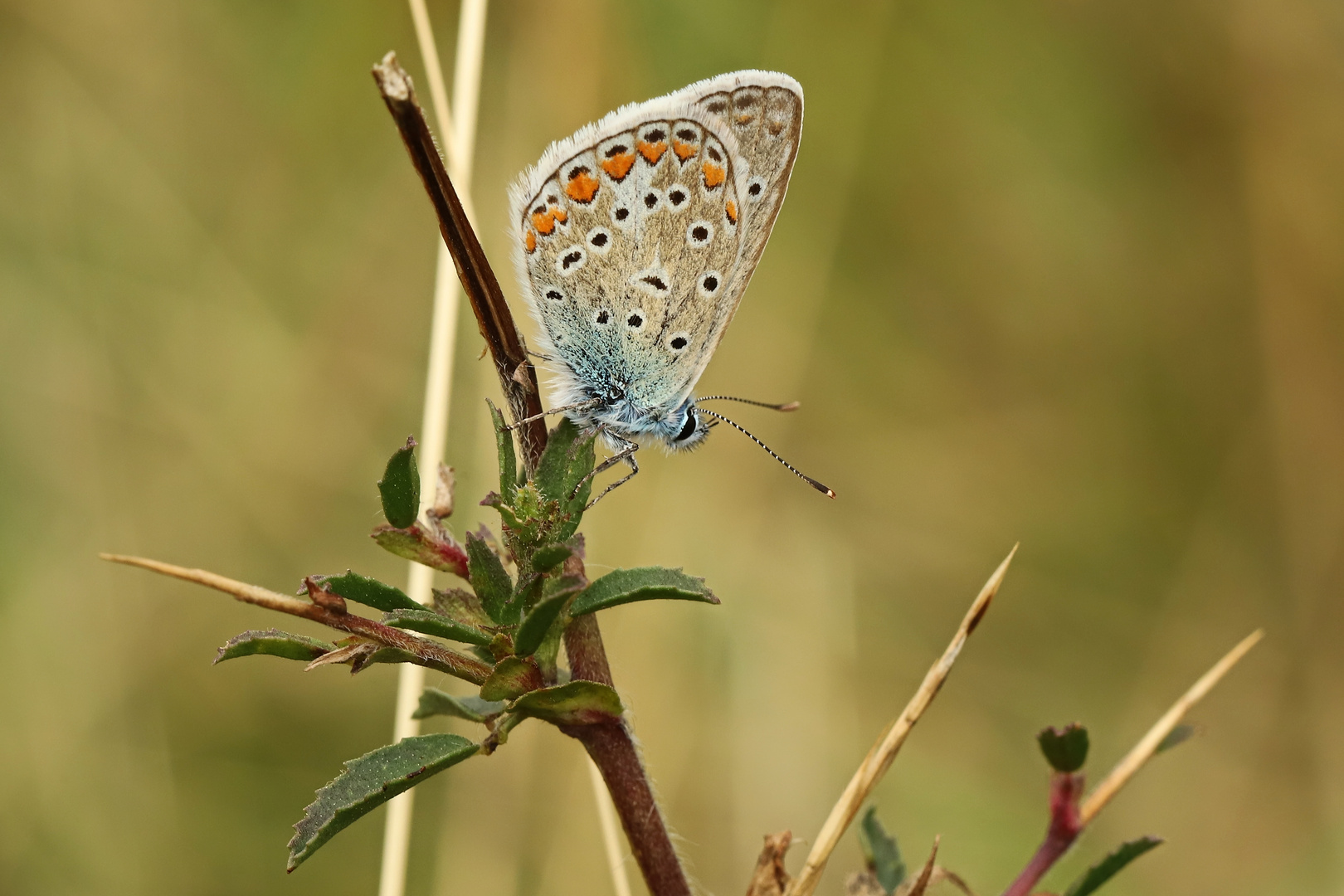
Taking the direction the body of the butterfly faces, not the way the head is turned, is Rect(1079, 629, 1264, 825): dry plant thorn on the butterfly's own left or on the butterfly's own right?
on the butterfly's own right

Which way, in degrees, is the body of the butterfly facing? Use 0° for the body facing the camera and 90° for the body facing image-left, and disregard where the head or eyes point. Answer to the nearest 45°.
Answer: approximately 270°

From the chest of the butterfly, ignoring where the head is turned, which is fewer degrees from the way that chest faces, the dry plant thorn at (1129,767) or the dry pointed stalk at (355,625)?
the dry plant thorn

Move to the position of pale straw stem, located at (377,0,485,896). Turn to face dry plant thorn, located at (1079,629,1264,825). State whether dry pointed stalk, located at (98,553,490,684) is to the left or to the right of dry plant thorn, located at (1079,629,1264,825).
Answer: right

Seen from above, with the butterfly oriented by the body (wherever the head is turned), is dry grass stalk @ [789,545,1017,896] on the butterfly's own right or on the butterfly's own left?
on the butterfly's own right
